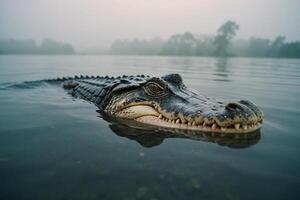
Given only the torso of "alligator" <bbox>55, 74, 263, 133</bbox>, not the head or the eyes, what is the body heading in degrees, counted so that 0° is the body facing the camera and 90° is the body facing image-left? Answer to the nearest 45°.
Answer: approximately 315°
